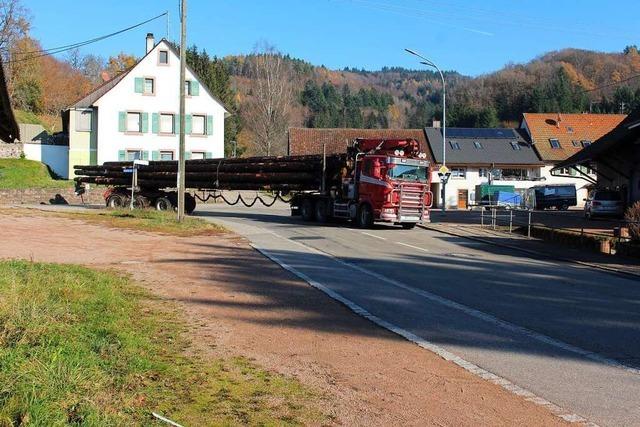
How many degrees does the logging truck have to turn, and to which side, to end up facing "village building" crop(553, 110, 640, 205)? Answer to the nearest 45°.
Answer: approximately 45° to its left

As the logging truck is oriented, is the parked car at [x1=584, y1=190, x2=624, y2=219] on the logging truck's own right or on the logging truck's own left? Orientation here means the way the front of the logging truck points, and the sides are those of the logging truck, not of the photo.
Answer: on the logging truck's own left

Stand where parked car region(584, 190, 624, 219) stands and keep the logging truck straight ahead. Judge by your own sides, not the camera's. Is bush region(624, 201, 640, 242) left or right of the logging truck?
left

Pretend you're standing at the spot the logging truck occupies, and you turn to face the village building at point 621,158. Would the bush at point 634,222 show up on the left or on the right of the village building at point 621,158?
right

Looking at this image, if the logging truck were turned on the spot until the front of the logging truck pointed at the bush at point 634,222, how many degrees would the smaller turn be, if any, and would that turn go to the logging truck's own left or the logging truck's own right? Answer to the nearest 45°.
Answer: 0° — it already faces it

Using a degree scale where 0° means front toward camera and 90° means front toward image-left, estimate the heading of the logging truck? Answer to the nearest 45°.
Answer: approximately 315°

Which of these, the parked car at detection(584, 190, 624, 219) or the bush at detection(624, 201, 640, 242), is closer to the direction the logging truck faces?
the bush
